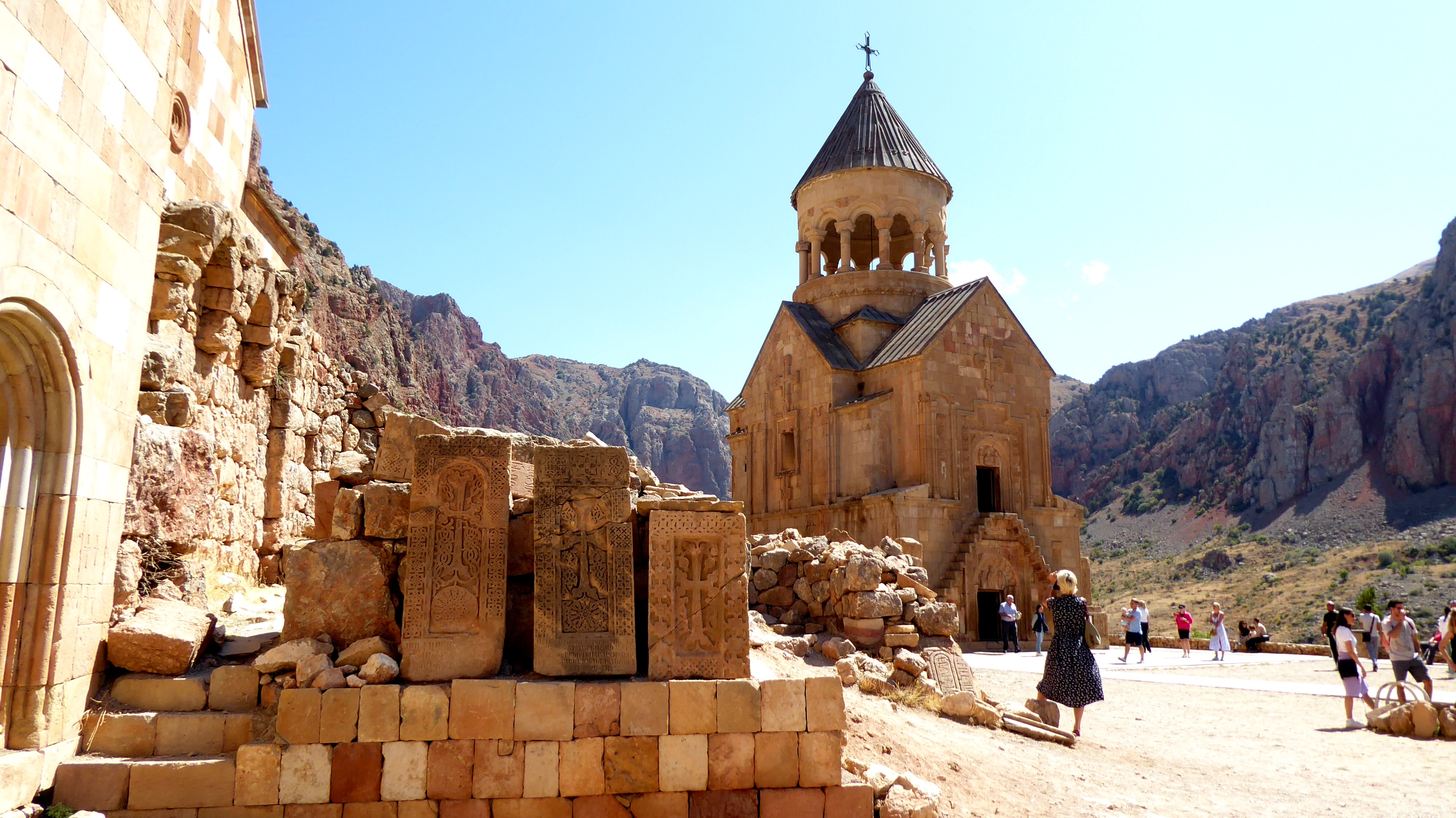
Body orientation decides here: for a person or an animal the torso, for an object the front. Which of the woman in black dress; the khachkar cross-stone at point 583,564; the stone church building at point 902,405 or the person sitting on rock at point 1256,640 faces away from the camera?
the woman in black dress

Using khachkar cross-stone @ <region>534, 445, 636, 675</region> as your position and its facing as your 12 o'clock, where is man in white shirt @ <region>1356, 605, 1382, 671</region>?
The man in white shirt is roughly at 8 o'clock from the khachkar cross-stone.

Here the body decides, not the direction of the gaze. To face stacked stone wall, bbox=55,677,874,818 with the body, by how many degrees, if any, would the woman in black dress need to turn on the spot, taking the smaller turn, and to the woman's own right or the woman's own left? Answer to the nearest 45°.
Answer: approximately 135° to the woman's own left

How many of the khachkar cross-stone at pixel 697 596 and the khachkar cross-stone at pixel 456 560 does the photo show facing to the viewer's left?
0

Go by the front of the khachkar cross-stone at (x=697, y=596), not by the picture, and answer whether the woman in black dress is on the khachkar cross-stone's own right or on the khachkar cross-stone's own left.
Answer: on the khachkar cross-stone's own left

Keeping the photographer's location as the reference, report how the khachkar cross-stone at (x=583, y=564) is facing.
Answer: facing the viewer

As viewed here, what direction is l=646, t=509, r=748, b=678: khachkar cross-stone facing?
toward the camera

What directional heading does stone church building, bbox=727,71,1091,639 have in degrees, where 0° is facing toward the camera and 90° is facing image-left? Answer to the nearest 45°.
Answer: approximately 315°

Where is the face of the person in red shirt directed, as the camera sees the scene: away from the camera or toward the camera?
toward the camera

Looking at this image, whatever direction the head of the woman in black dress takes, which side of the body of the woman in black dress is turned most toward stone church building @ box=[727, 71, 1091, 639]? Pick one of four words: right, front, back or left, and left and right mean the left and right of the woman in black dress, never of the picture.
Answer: front

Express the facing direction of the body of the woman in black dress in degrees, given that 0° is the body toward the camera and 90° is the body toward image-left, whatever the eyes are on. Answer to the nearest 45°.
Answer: approximately 180°
